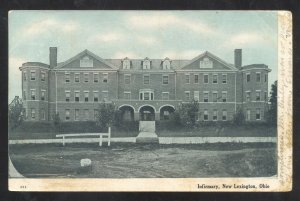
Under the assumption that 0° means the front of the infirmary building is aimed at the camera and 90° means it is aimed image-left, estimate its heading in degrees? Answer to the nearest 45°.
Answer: approximately 0°
